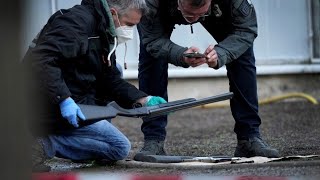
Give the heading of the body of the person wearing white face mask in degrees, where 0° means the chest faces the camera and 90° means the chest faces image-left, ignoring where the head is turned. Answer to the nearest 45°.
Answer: approximately 270°

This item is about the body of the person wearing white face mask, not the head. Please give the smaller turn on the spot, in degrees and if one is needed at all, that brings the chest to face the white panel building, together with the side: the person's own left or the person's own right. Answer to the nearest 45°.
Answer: approximately 45° to the person's own left
